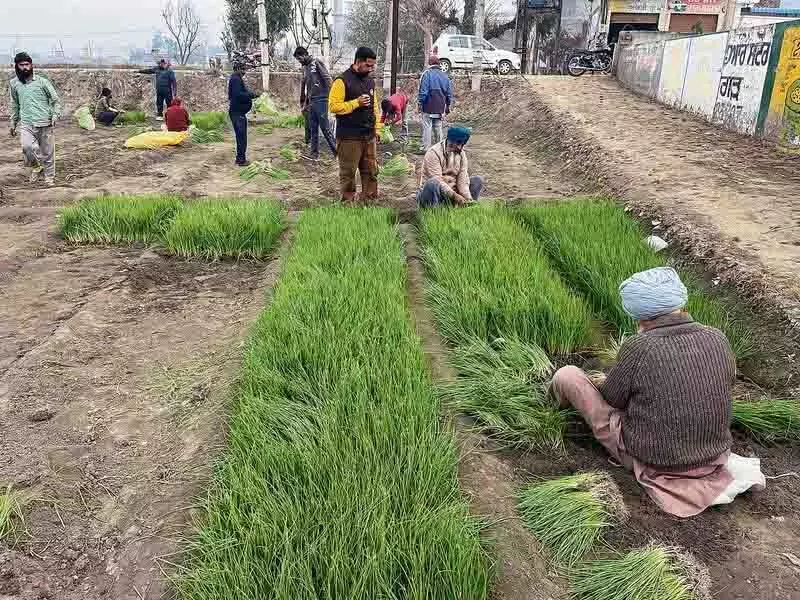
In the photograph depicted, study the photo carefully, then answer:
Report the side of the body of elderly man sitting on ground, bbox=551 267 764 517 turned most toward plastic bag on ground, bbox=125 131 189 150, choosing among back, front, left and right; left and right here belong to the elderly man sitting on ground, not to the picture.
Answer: front

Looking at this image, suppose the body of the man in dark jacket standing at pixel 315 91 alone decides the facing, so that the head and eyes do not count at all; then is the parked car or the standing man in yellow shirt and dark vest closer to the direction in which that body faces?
the standing man in yellow shirt and dark vest

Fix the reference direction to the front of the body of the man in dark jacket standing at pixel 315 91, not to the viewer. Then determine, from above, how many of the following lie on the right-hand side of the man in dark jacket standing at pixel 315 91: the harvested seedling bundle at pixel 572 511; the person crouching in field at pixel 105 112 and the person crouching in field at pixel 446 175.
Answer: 1

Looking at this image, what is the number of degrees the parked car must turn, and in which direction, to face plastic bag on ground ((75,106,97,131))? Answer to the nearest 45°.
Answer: approximately 135° to its right

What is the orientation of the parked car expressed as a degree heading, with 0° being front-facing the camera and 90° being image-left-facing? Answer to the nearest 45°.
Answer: approximately 270°

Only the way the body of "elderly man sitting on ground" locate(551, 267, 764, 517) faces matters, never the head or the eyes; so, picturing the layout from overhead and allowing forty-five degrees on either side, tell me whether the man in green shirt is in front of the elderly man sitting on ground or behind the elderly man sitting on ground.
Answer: in front

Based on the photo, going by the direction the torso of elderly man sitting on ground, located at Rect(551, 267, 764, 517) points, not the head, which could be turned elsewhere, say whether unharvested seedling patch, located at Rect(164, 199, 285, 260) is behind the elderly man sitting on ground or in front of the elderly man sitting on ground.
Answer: in front

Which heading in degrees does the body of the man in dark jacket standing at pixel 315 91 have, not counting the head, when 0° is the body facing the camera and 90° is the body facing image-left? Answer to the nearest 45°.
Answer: approximately 45°

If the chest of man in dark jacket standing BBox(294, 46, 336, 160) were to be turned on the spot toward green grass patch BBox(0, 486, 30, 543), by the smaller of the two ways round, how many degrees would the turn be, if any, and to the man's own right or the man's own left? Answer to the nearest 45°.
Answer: approximately 45° to the man's own left

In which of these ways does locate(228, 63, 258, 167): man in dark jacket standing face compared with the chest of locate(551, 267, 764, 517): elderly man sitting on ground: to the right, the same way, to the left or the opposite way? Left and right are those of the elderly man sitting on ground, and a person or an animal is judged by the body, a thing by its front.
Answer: to the right

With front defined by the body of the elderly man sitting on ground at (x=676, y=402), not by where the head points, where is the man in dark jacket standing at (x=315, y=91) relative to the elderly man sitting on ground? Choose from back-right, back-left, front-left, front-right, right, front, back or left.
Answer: front

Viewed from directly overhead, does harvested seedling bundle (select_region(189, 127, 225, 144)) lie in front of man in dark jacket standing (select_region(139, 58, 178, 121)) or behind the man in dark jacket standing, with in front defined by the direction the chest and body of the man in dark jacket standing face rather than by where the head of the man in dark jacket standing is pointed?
in front

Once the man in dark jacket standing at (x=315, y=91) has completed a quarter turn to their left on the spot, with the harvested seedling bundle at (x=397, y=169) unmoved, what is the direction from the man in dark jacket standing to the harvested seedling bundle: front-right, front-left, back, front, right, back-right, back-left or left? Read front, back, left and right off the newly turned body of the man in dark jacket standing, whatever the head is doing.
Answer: front

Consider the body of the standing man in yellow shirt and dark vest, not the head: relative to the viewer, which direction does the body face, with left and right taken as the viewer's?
facing the viewer and to the right of the viewer

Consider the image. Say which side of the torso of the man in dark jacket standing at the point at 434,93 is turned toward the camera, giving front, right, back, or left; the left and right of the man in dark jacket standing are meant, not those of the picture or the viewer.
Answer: back

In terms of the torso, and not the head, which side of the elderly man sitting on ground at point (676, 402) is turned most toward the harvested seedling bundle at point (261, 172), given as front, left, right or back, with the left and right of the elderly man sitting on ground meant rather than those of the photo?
front
